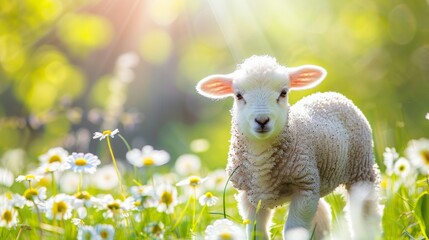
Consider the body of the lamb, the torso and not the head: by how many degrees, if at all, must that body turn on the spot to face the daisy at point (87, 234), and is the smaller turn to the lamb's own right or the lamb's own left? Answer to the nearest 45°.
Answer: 0° — it already faces it

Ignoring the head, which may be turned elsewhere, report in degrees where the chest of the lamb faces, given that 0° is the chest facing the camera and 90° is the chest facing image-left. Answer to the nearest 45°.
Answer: approximately 45°

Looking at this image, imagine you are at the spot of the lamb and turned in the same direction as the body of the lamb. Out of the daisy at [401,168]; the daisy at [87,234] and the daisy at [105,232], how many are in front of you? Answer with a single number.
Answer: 2

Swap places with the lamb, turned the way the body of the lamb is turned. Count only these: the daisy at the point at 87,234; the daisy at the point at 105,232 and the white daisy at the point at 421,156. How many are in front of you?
2

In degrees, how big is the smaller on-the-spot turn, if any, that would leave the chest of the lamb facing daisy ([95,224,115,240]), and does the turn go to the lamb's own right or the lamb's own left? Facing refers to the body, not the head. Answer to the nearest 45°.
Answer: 0° — it already faces it

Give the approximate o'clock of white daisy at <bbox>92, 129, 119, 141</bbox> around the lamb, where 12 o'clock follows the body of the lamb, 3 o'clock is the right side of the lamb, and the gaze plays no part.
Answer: The white daisy is roughly at 1 o'clock from the lamb.

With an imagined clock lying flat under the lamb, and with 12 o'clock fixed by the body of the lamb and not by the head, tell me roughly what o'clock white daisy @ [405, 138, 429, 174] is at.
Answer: The white daisy is roughly at 7 o'clock from the lamb.

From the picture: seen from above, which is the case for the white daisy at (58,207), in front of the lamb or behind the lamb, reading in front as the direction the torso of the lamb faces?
in front

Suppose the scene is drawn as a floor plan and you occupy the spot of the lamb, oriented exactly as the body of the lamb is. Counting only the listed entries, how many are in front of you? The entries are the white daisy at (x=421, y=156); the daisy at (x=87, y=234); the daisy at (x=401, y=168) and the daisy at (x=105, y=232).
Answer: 2

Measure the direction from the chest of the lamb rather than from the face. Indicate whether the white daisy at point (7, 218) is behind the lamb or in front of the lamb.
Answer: in front

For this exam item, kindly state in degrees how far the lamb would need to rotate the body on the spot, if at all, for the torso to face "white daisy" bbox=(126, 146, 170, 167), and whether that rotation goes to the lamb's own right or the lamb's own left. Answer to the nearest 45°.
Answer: approximately 45° to the lamb's own right

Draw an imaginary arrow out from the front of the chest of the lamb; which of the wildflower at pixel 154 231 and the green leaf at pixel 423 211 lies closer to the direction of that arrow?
the wildflower
